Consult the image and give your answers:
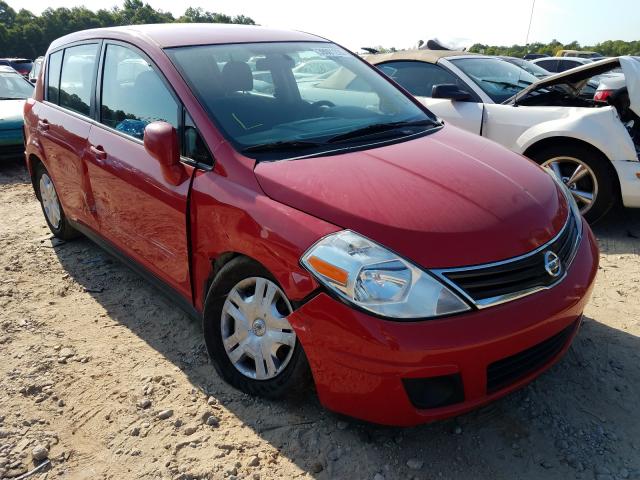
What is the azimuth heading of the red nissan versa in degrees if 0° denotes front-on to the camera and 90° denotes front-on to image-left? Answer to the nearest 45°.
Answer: approximately 315°

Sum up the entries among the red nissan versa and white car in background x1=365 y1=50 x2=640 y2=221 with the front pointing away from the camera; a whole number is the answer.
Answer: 0

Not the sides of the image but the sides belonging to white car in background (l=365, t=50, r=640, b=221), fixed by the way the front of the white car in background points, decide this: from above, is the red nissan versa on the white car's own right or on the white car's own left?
on the white car's own right

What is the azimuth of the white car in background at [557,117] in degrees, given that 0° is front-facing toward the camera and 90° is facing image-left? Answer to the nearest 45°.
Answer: approximately 315°

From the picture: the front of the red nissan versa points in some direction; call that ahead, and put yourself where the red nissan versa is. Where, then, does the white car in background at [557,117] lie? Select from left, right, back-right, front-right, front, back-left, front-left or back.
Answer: left
